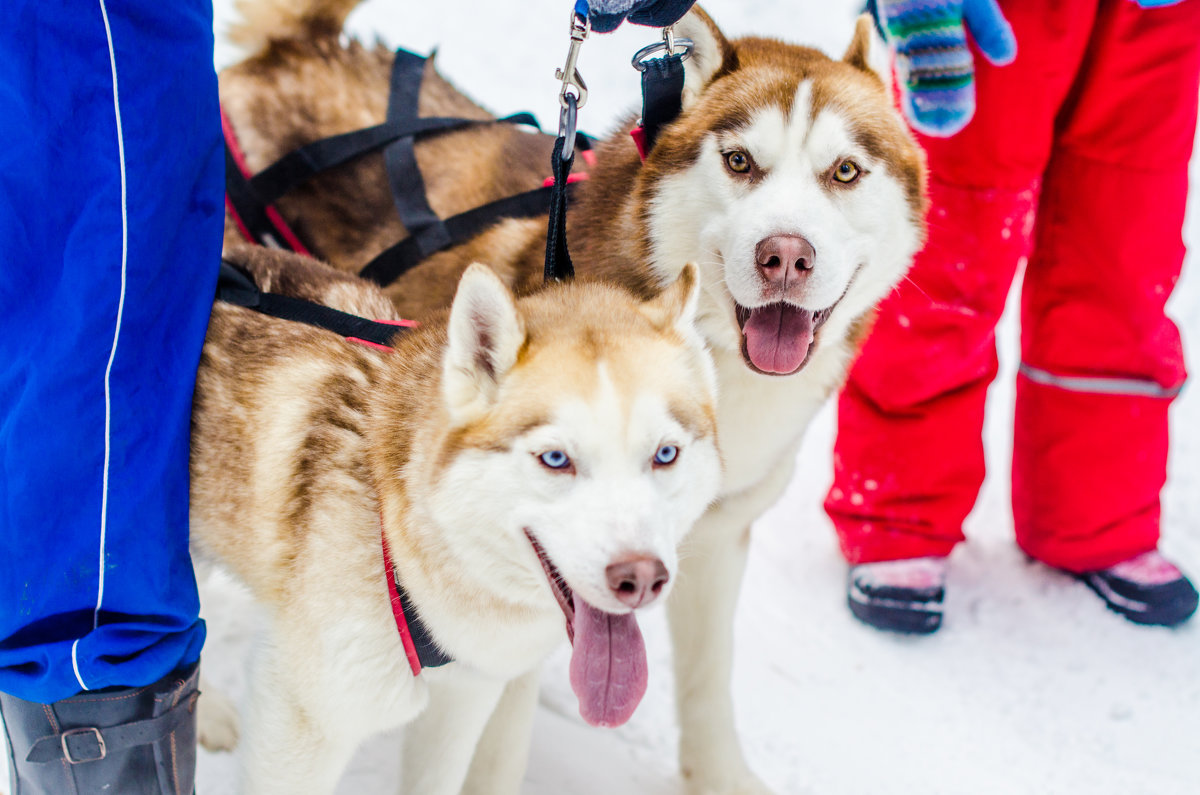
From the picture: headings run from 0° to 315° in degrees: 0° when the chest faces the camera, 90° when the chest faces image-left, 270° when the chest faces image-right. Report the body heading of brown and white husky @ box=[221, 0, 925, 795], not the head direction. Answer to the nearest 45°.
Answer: approximately 315°

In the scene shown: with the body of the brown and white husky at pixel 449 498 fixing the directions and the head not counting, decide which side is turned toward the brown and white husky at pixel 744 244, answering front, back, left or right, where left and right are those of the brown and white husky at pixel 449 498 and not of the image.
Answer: left

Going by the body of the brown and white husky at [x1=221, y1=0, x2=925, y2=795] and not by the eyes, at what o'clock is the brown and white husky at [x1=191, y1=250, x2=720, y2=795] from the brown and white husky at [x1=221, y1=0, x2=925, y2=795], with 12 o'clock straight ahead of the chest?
the brown and white husky at [x1=191, y1=250, x2=720, y2=795] is roughly at 3 o'clock from the brown and white husky at [x1=221, y1=0, x2=925, y2=795].

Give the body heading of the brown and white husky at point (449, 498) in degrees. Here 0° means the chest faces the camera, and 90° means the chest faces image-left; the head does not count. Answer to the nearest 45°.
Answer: approximately 315°
